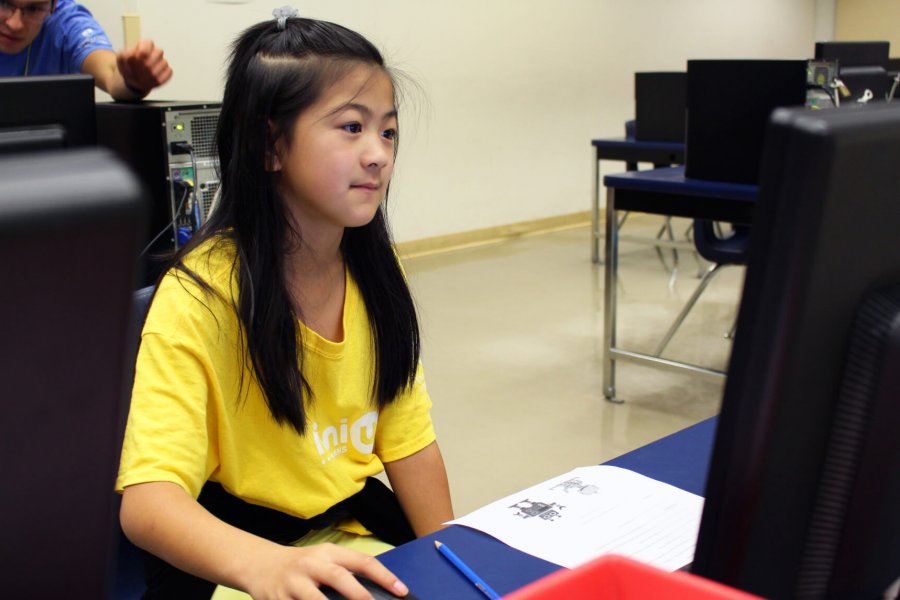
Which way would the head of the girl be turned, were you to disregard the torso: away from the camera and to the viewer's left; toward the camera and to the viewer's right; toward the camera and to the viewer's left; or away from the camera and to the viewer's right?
toward the camera and to the viewer's right

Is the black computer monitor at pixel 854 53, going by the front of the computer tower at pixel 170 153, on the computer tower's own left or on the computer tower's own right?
on the computer tower's own right

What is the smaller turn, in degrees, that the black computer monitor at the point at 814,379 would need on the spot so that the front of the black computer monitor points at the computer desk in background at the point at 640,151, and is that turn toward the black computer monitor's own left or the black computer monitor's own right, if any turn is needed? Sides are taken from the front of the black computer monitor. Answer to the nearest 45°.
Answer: approximately 45° to the black computer monitor's own right

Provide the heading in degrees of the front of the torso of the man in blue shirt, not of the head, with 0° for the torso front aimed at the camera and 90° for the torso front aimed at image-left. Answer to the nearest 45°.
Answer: approximately 45°

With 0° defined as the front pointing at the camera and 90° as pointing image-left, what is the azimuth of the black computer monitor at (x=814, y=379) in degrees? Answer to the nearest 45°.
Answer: approximately 135°

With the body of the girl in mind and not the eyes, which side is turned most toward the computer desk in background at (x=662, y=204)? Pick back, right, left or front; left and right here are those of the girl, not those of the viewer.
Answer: left

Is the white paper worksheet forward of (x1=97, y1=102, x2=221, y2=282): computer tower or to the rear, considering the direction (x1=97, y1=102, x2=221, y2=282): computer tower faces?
to the rear

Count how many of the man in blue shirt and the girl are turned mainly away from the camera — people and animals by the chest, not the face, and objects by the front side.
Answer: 0

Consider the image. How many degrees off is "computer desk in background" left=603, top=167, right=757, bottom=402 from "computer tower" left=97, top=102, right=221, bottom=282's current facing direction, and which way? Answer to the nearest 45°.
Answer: approximately 90° to its right
